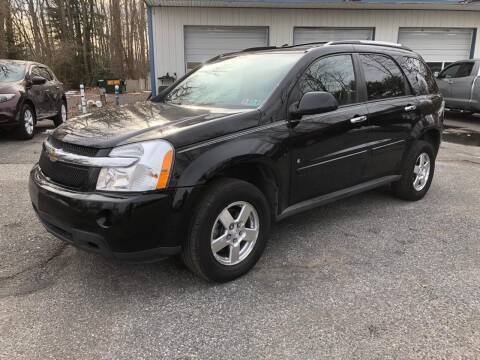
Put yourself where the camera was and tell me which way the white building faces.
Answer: facing the viewer

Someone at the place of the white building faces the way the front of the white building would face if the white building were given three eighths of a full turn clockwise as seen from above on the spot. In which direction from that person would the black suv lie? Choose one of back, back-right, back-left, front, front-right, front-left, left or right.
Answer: back-left
